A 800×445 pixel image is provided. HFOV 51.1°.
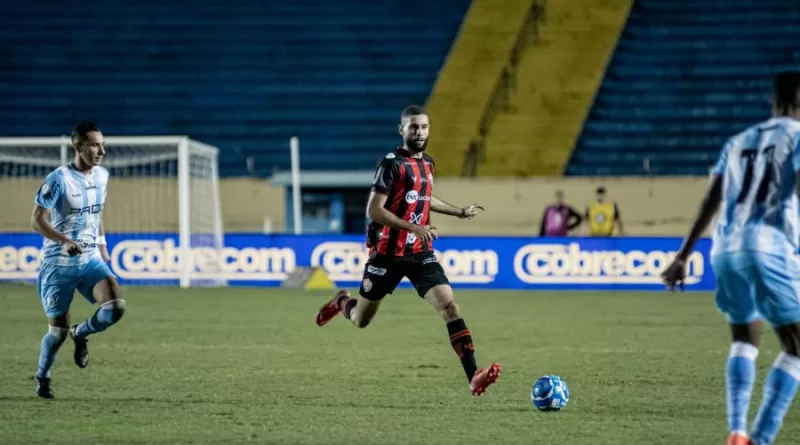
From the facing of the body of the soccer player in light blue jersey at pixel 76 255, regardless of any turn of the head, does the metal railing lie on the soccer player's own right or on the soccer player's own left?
on the soccer player's own left

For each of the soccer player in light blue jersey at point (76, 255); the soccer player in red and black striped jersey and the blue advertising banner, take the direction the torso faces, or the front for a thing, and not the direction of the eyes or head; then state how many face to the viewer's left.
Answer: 0

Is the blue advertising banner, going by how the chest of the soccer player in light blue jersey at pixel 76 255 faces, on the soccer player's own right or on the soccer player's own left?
on the soccer player's own left

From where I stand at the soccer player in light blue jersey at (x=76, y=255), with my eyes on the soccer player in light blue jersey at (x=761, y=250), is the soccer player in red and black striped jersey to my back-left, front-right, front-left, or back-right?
front-left

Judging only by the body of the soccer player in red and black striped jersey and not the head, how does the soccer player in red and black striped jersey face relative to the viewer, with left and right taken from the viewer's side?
facing the viewer and to the right of the viewer

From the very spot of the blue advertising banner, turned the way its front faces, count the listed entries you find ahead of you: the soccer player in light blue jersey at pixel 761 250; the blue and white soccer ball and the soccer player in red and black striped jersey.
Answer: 3

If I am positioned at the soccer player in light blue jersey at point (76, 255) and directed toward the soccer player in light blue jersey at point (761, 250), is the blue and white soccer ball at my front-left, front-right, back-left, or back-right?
front-left

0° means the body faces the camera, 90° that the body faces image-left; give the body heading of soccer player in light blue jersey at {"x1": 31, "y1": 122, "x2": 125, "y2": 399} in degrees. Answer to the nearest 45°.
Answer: approximately 315°

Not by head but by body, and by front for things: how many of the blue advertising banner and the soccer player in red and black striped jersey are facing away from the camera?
0

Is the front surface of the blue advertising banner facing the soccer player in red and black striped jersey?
yes

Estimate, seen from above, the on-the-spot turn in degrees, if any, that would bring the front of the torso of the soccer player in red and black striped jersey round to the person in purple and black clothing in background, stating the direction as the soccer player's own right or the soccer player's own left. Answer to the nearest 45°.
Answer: approximately 135° to the soccer player's own left

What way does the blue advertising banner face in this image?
toward the camera

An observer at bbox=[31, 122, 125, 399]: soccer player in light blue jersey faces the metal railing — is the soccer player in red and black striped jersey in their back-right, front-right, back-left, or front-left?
front-right

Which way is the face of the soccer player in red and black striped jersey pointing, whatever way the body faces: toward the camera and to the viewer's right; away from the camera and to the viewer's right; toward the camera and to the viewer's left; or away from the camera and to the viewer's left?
toward the camera and to the viewer's right

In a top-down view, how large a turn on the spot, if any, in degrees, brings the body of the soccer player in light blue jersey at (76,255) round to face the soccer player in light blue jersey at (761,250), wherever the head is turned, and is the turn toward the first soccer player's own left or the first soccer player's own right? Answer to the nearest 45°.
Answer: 0° — they already face them

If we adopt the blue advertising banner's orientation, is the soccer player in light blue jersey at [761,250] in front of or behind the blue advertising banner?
in front

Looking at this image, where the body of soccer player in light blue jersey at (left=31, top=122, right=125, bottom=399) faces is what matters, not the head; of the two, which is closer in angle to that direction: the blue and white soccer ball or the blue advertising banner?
the blue and white soccer ball

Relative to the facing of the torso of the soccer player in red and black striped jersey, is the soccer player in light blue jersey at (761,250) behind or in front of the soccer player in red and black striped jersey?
in front
